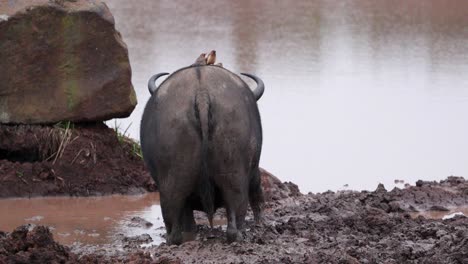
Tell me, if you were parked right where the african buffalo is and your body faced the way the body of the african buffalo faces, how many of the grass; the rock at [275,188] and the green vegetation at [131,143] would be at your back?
0

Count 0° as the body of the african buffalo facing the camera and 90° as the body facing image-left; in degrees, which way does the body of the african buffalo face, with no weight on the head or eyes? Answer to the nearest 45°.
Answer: approximately 180°

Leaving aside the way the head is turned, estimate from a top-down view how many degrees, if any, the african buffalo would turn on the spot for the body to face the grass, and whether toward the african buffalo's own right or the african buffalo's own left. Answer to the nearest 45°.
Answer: approximately 45° to the african buffalo's own left

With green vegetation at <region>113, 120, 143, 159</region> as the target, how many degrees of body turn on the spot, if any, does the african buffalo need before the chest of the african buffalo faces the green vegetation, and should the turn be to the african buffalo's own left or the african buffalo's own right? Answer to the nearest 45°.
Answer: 0° — it already faces it

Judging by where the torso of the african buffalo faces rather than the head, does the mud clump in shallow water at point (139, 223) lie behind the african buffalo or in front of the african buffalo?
in front
